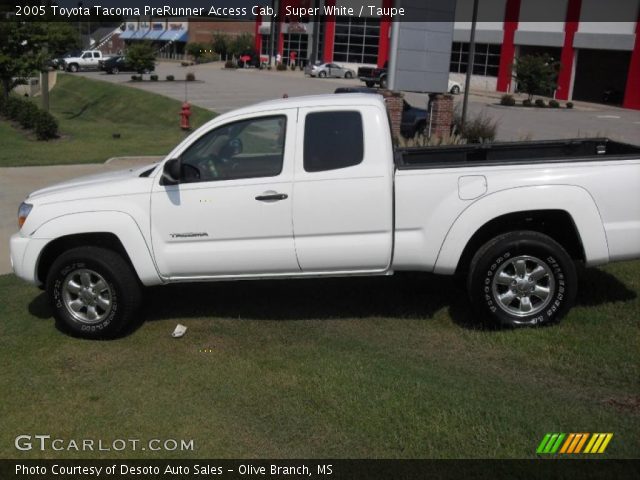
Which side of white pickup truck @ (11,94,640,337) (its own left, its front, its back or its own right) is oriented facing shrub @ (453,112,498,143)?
right

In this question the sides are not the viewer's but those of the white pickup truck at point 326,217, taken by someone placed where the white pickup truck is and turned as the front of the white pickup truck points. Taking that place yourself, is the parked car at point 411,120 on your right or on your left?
on your right

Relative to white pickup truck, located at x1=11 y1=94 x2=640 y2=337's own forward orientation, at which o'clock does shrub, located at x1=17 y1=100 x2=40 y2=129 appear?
The shrub is roughly at 2 o'clock from the white pickup truck.

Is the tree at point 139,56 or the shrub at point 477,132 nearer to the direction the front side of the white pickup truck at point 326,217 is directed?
the tree

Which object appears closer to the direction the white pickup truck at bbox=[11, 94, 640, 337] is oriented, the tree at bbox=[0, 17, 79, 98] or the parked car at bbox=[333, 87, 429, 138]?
the tree

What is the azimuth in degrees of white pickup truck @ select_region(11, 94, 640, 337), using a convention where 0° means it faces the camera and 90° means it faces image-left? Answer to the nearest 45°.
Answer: approximately 90°

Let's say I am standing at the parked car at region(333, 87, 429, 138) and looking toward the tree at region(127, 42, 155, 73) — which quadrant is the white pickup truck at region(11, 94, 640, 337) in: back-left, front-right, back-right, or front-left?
back-left

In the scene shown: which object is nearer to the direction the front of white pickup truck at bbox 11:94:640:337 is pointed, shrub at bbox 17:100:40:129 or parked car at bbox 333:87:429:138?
the shrub

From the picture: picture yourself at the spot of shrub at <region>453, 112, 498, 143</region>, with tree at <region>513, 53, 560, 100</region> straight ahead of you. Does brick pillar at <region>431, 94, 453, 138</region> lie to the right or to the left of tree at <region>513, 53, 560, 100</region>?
left

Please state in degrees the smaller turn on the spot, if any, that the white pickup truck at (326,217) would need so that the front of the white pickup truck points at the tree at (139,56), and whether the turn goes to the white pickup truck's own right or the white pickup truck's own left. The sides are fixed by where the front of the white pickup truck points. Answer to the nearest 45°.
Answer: approximately 90° to the white pickup truck's own right

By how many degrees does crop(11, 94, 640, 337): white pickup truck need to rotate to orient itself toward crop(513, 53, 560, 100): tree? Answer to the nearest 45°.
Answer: approximately 90° to its right
